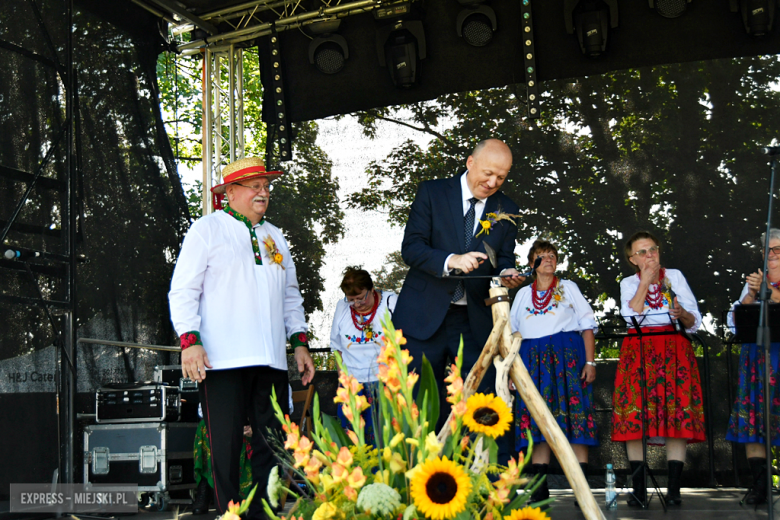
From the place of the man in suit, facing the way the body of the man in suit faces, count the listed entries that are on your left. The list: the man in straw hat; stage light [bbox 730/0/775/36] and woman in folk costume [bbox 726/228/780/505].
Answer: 2

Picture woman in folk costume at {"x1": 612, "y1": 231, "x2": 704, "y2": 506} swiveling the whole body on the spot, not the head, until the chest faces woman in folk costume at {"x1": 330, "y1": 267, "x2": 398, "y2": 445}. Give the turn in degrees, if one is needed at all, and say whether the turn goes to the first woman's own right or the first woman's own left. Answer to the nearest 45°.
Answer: approximately 90° to the first woman's own right

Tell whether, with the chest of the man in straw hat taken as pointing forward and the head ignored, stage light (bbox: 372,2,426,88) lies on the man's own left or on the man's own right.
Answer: on the man's own left

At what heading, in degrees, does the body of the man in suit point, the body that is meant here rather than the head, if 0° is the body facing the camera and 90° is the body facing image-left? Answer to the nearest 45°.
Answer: approximately 315°

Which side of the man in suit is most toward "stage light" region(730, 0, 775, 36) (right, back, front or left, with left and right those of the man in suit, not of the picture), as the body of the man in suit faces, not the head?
left

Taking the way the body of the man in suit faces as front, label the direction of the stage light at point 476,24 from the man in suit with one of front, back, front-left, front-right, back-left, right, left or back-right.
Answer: back-left

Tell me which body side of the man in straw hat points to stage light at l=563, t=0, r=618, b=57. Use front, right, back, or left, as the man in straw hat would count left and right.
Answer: left

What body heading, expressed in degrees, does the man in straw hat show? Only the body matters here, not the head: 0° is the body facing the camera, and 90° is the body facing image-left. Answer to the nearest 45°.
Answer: approximately 315°

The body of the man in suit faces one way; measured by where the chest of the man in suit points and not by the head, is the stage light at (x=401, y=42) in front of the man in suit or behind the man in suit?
behind
